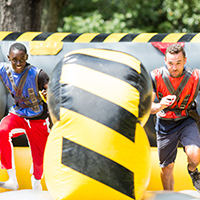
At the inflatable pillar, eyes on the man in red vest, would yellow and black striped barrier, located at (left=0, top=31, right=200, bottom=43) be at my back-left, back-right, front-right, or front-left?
front-left

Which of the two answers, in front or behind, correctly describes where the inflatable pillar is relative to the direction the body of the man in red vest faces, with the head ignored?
in front

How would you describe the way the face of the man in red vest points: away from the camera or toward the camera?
toward the camera

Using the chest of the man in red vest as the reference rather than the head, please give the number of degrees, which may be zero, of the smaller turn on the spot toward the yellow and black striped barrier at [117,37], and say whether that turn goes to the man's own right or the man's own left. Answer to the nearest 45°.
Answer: approximately 135° to the man's own right

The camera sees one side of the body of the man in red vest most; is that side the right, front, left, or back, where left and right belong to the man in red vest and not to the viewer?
front

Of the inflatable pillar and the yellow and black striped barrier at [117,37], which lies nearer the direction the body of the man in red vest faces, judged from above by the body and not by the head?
the inflatable pillar
